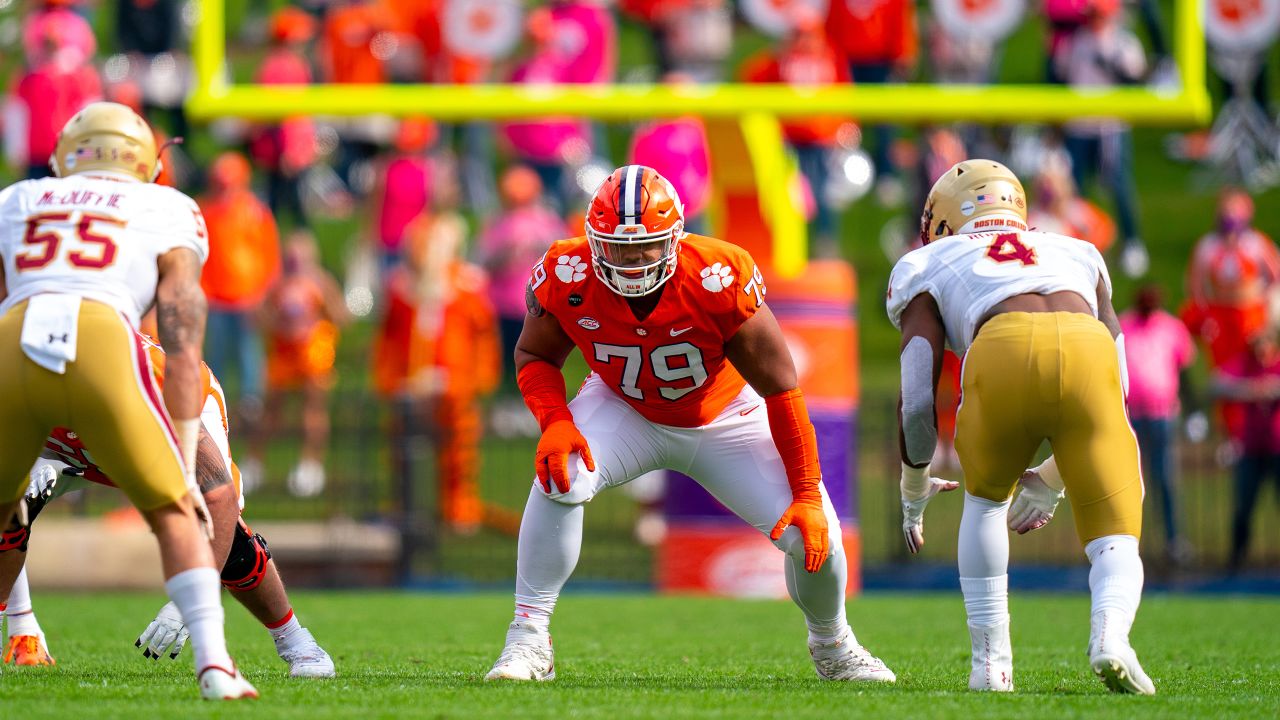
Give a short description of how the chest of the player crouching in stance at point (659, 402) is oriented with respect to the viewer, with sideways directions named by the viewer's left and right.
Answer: facing the viewer

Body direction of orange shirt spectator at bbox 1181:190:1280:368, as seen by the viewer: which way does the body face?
toward the camera

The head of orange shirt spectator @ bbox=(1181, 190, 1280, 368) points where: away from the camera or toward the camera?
toward the camera

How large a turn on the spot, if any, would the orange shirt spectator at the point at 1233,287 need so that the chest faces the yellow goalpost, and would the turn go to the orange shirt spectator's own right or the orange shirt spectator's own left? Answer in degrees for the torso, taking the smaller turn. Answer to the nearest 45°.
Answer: approximately 45° to the orange shirt spectator's own right

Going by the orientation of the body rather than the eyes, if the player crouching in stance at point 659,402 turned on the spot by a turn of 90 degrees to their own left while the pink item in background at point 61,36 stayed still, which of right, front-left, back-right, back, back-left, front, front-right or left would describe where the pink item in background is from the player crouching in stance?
back-left

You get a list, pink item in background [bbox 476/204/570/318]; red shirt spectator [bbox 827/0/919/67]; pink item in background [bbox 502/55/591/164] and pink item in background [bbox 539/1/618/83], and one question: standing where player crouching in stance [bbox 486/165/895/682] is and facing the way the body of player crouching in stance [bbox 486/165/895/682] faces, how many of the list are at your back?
4

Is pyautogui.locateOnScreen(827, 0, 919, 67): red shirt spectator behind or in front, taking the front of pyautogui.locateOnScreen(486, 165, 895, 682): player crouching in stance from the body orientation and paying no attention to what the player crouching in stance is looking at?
behind

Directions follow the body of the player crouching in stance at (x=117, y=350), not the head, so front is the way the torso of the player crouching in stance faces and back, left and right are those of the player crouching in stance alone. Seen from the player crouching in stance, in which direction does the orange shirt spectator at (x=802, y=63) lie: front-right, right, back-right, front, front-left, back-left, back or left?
front-right

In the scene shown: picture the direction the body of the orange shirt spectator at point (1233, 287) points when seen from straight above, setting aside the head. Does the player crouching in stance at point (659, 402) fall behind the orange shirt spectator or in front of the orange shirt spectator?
in front

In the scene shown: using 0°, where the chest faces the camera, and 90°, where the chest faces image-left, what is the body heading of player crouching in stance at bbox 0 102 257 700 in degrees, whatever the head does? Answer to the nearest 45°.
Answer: approximately 180°

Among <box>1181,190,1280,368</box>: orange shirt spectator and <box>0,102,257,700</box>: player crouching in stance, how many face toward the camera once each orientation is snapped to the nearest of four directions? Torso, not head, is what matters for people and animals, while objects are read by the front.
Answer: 1

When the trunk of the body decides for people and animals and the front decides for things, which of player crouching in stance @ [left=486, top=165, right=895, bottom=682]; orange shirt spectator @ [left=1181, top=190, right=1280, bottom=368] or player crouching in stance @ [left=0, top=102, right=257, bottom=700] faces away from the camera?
player crouching in stance @ [left=0, top=102, right=257, bottom=700]
